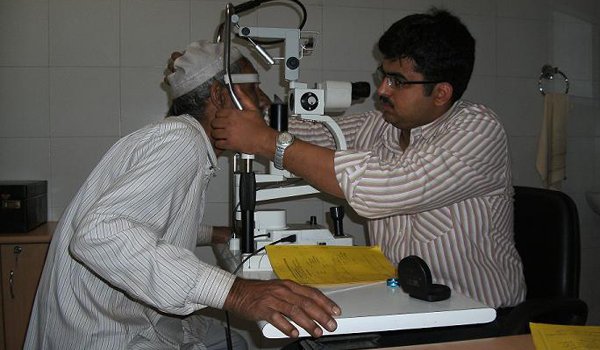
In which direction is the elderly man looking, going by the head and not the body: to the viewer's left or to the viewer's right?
to the viewer's right

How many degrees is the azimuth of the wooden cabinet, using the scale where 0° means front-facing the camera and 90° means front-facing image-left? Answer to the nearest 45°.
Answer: approximately 0°

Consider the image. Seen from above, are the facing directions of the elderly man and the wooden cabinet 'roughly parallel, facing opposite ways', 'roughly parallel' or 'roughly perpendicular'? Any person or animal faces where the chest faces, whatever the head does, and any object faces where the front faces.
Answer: roughly perpendicular

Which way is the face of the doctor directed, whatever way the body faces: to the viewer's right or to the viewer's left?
to the viewer's left

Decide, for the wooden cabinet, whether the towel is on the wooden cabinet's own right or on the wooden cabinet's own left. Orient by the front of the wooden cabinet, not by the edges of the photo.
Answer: on the wooden cabinet's own left

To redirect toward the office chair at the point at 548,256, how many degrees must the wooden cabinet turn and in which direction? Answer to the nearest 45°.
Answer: approximately 45° to its left

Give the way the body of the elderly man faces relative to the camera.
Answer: to the viewer's right

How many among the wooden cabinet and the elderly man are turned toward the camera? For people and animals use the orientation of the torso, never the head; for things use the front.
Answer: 1
